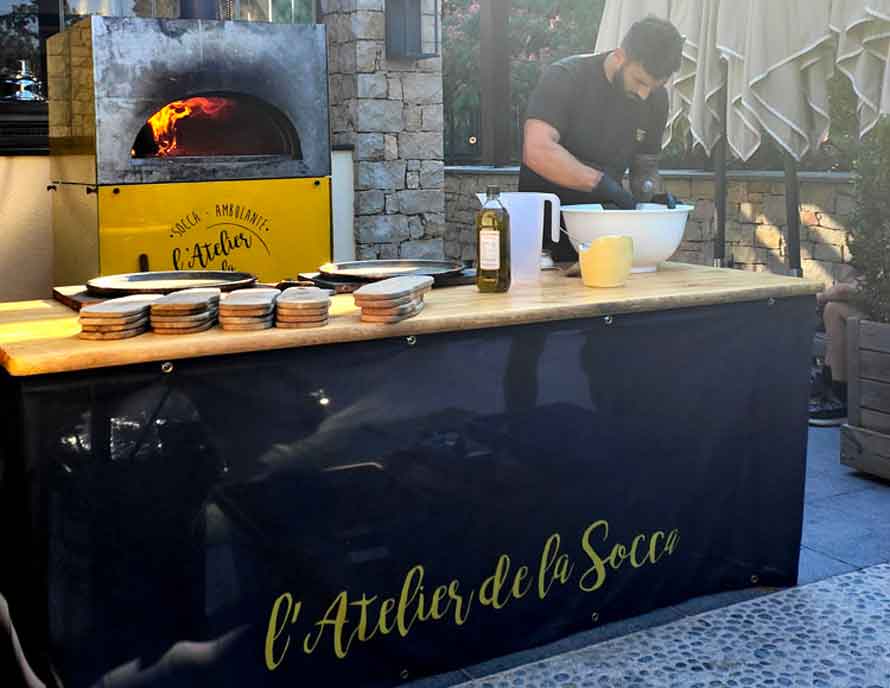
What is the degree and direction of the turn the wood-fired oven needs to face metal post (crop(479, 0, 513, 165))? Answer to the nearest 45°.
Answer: approximately 135° to its left

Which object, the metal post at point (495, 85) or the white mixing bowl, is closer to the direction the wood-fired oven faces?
the white mixing bowl

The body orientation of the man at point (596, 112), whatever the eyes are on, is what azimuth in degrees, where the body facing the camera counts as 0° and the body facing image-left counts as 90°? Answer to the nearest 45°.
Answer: approximately 315°

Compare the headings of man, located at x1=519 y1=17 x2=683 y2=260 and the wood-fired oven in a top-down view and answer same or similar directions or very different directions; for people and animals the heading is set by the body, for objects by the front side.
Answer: same or similar directions

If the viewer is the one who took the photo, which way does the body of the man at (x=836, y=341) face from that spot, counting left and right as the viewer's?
facing to the left of the viewer

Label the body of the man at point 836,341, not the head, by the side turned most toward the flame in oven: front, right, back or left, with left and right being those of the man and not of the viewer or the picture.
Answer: front

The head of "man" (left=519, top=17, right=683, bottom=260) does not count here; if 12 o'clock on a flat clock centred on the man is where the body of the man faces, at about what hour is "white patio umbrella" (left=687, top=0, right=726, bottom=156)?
The white patio umbrella is roughly at 8 o'clock from the man.

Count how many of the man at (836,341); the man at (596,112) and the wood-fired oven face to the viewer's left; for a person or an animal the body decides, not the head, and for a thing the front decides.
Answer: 1

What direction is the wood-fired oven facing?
toward the camera

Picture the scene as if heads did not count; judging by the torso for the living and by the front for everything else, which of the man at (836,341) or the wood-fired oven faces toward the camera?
the wood-fired oven

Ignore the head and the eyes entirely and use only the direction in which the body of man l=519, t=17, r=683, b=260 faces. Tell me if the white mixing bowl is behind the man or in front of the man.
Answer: in front
